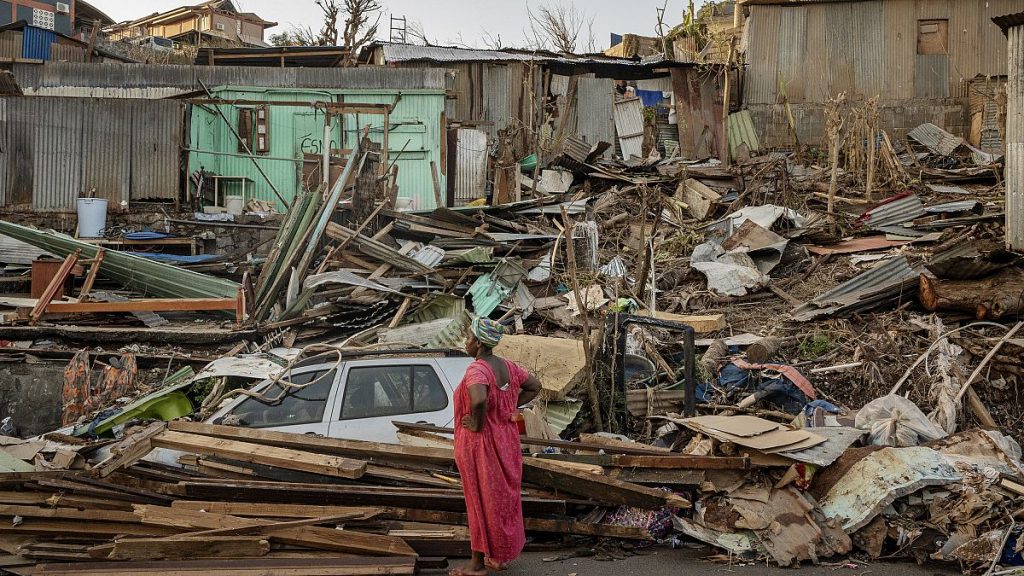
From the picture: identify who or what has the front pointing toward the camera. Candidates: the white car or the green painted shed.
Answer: the green painted shed

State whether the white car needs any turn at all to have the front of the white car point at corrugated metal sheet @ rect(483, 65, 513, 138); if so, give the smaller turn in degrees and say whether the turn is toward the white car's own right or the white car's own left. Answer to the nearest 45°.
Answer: approximately 90° to the white car's own right

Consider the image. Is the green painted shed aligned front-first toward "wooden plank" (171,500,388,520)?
yes

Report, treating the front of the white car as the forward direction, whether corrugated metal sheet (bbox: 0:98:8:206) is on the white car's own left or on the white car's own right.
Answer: on the white car's own right

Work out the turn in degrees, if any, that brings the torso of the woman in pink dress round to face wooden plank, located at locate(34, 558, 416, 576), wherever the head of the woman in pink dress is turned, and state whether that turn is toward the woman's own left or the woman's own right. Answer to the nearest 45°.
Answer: approximately 45° to the woman's own left

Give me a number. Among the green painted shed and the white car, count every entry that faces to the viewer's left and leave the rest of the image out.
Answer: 1

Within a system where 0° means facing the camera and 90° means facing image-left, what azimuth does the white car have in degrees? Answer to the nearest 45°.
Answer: approximately 90°

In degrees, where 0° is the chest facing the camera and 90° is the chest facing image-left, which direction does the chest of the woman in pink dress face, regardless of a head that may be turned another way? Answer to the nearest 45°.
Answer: approximately 135°

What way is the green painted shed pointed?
toward the camera

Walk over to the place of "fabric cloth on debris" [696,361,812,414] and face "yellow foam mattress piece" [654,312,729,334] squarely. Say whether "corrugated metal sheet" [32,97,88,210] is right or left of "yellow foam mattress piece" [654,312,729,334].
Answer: left
